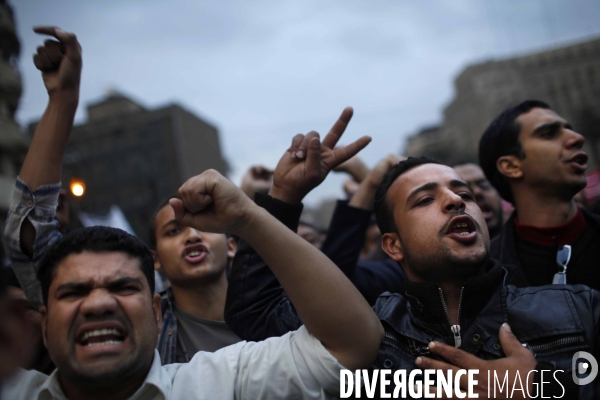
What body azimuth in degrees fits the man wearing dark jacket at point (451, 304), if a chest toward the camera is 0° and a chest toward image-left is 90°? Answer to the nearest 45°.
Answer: approximately 0°

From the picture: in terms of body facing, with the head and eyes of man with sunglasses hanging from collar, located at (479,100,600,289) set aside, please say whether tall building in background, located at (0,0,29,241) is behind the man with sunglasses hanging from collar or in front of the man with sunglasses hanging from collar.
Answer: behind

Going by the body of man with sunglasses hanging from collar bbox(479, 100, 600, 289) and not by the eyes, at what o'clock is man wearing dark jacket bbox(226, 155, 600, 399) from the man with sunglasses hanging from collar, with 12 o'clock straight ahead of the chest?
The man wearing dark jacket is roughly at 2 o'clock from the man with sunglasses hanging from collar.

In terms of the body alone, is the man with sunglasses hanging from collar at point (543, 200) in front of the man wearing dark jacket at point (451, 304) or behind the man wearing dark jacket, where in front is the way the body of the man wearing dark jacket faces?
behind

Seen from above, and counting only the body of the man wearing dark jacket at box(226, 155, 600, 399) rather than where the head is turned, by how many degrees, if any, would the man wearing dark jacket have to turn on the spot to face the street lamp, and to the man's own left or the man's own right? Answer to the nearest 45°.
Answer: approximately 135° to the man's own right
